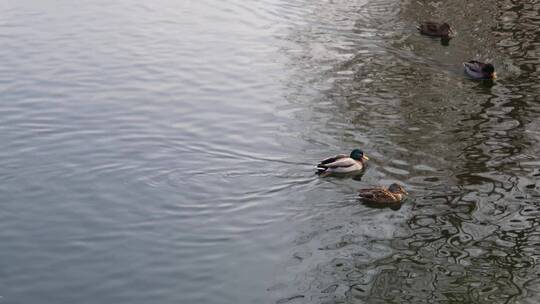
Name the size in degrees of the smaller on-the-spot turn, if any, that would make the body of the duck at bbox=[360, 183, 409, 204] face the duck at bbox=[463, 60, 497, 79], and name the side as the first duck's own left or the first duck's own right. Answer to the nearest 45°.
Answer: approximately 90° to the first duck's own left

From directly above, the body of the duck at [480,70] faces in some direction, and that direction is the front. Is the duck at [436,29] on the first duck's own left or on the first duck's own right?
on the first duck's own left

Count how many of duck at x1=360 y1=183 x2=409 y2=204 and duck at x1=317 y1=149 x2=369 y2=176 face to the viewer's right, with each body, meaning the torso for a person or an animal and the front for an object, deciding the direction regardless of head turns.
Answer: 2

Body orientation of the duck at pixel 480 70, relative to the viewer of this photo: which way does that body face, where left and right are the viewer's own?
facing to the right of the viewer

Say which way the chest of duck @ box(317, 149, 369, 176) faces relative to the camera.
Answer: to the viewer's right

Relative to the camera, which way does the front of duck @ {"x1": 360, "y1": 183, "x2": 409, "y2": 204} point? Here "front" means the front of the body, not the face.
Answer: to the viewer's right

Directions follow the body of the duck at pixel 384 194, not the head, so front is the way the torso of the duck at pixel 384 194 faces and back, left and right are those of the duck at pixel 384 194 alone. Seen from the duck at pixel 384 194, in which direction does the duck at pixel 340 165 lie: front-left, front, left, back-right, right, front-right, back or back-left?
back-left
